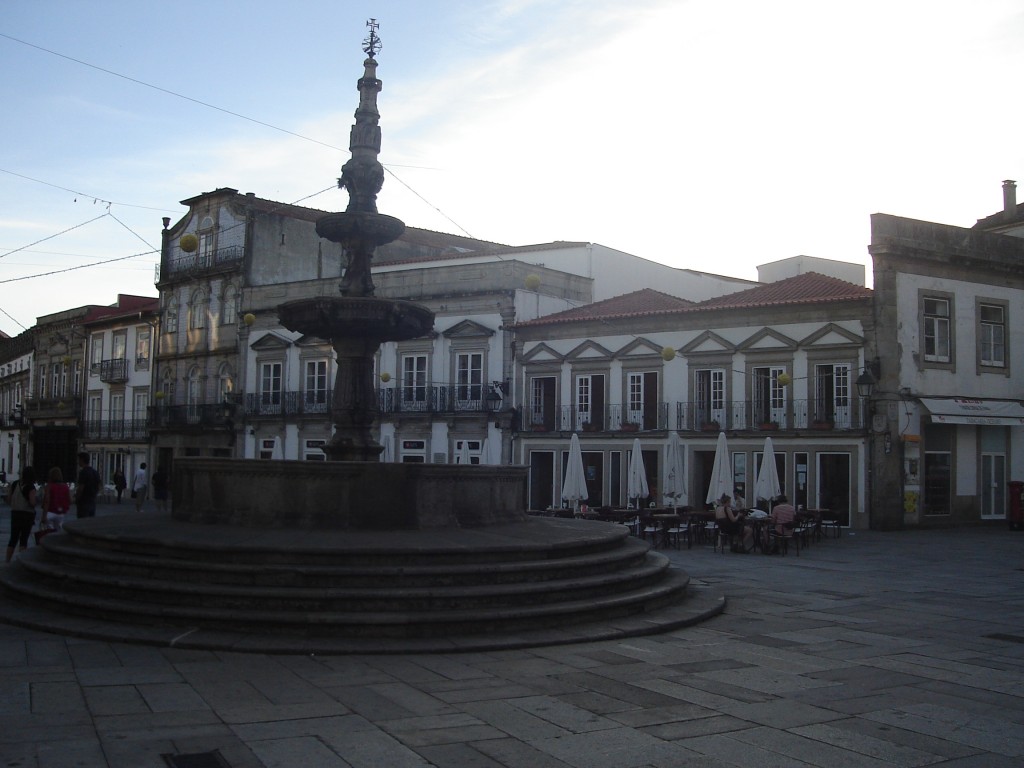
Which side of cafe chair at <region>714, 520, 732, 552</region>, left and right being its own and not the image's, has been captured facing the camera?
right

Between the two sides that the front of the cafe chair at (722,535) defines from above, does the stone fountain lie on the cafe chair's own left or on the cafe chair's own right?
on the cafe chair's own right

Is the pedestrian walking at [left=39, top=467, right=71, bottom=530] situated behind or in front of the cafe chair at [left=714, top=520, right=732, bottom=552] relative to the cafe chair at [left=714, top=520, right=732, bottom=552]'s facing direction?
behind

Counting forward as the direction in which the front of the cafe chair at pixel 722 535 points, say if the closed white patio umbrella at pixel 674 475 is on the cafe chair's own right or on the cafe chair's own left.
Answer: on the cafe chair's own left

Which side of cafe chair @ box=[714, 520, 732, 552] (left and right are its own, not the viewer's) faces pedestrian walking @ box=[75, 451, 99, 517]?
back

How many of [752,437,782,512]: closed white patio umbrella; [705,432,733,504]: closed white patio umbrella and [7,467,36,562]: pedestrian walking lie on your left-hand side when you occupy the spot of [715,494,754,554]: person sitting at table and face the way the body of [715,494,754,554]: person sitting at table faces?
2

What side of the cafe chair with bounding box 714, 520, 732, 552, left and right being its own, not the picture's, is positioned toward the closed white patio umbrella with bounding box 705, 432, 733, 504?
left

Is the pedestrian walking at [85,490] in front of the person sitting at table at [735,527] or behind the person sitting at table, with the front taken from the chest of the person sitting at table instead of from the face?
behind

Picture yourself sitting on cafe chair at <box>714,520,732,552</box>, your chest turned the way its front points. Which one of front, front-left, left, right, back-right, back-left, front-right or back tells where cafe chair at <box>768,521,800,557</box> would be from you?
front

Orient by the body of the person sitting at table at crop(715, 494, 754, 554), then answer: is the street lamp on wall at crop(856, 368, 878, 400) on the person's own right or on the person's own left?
on the person's own left

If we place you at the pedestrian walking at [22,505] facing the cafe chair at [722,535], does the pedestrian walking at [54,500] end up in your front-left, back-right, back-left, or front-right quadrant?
front-left

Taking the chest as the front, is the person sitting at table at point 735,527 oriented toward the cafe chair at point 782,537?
yes

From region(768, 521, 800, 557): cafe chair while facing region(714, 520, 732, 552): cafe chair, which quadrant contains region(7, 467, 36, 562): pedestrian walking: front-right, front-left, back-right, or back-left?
front-left

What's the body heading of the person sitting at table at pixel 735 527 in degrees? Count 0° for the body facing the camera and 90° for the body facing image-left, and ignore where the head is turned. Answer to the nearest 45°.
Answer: approximately 270°

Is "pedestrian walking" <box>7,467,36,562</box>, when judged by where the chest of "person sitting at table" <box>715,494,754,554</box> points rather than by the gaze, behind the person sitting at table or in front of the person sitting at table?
behind
